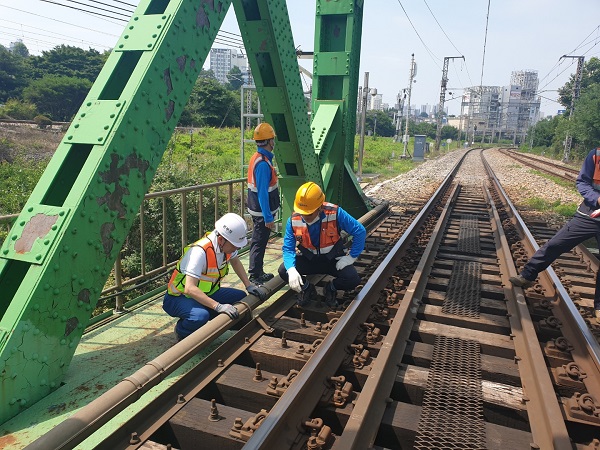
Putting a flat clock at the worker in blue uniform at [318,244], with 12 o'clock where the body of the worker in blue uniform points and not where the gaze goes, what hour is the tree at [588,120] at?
The tree is roughly at 7 o'clock from the worker in blue uniform.

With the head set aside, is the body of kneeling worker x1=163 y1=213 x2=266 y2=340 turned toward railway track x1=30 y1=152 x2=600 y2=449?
yes

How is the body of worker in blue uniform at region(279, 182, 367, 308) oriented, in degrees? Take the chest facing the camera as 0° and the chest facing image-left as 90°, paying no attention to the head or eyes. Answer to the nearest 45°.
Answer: approximately 0°

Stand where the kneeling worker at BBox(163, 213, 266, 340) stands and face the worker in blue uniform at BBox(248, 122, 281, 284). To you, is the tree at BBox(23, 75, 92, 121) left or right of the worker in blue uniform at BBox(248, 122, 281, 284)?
left

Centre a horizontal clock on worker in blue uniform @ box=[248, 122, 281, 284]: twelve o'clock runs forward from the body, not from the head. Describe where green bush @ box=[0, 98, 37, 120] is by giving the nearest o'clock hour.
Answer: The green bush is roughly at 8 o'clock from the worker in blue uniform.

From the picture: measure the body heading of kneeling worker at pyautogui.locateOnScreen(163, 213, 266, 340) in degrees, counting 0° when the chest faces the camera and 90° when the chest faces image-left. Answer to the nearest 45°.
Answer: approximately 315°

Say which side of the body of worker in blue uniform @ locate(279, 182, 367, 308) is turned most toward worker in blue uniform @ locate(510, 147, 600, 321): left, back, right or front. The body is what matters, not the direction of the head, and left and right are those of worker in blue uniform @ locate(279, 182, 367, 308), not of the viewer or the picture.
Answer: left

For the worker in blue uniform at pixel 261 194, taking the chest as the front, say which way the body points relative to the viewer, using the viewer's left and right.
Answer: facing to the right of the viewer

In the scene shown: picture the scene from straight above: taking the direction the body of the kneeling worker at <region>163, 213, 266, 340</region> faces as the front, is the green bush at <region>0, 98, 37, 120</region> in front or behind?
behind
